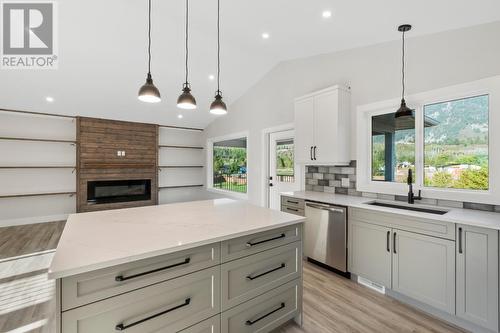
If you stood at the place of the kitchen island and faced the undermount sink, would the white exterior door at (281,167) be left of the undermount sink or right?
left

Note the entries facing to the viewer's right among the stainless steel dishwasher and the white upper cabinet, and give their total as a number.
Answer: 0

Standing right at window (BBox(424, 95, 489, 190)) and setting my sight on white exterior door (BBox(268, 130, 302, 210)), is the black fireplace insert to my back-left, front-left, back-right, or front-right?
front-left

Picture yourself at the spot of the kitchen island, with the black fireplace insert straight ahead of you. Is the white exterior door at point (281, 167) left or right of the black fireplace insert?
right

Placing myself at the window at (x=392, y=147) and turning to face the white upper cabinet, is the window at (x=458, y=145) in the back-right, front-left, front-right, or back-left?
back-left

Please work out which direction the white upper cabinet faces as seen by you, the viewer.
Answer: facing the viewer and to the left of the viewer

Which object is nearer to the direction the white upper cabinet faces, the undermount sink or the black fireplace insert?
the black fireplace insert

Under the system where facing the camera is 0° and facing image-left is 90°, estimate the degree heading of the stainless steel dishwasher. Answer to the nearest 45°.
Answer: approximately 45°

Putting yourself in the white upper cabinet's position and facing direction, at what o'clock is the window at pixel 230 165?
The window is roughly at 3 o'clock from the white upper cabinet.
